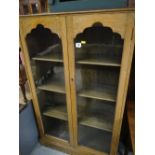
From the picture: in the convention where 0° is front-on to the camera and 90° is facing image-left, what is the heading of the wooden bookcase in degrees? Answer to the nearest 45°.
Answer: approximately 45°
